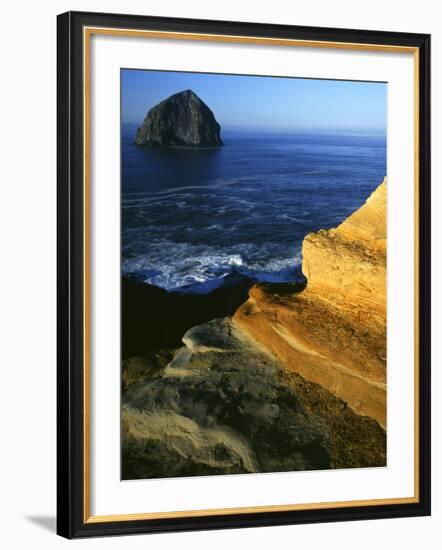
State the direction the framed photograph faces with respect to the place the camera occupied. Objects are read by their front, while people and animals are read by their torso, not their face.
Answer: facing the viewer and to the right of the viewer
